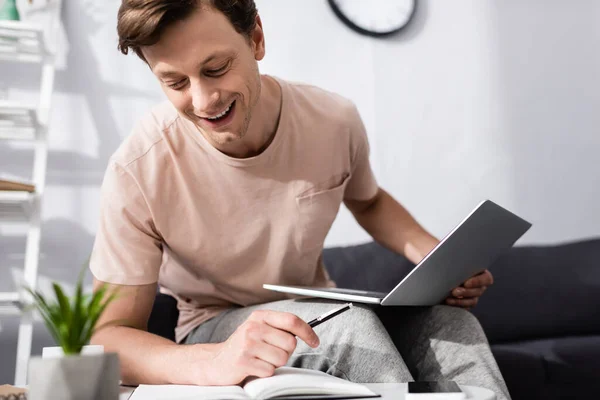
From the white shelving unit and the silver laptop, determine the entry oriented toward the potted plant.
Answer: the white shelving unit

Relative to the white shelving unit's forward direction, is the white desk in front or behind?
in front

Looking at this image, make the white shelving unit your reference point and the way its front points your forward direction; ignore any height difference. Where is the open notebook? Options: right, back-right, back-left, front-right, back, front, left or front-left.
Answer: front

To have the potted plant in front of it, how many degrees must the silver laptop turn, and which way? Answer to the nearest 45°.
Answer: approximately 90° to its left

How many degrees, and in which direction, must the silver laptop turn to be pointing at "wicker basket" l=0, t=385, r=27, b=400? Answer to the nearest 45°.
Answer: approximately 90° to its left

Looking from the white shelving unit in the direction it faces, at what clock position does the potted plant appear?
The potted plant is roughly at 12 o'clock from the white shelving unit.

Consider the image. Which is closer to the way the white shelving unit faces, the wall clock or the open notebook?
the open notebook

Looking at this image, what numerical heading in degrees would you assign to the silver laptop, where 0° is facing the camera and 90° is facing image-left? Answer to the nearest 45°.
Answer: approximately 135°

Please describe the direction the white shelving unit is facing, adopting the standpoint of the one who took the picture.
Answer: facing the viewer

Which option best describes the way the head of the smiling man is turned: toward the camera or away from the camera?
toward the camera

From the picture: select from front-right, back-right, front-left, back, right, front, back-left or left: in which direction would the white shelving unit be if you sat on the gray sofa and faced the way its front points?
right

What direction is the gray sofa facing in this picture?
toward the camera

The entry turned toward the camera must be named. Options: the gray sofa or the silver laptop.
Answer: the gray sofa

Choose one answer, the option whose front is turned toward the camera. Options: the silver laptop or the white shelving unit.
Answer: the white shelving unit

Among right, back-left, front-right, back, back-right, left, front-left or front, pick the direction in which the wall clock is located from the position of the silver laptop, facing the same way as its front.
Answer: front-right
